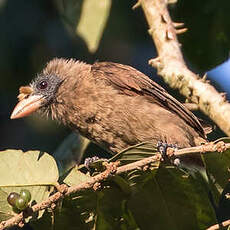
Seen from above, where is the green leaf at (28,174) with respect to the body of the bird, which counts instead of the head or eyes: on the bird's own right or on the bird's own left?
on the bird's own left

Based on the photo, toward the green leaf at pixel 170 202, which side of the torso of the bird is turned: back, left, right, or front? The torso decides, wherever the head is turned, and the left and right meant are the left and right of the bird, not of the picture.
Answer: back

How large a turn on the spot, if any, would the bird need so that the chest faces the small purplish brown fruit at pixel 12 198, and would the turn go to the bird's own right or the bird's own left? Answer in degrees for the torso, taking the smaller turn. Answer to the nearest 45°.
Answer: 0° — it already faces it

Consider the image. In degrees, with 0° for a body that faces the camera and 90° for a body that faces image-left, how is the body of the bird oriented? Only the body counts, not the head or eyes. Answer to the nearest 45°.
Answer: approximately 90°
